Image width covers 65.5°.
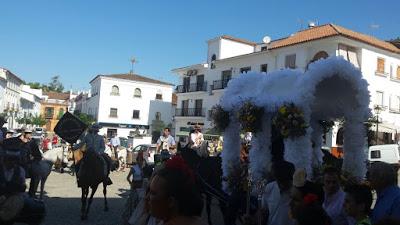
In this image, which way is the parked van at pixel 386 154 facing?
to the viewer's left

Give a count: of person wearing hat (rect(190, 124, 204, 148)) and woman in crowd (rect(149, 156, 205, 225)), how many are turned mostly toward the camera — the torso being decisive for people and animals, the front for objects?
1

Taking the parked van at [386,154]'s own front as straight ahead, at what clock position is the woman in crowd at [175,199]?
The woman in crowd is roughly at 9 o'clock from the parked van.

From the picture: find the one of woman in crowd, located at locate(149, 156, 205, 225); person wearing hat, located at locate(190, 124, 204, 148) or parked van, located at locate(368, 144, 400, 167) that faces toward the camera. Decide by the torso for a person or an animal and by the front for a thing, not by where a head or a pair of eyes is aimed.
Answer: the person wearing hat

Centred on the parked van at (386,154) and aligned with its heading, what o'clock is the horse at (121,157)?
The horse is roughly at 11 o'clock from the parked van.

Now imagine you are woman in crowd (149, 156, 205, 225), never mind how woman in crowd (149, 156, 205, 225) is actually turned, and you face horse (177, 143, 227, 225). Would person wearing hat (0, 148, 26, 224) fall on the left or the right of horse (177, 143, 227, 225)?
left
